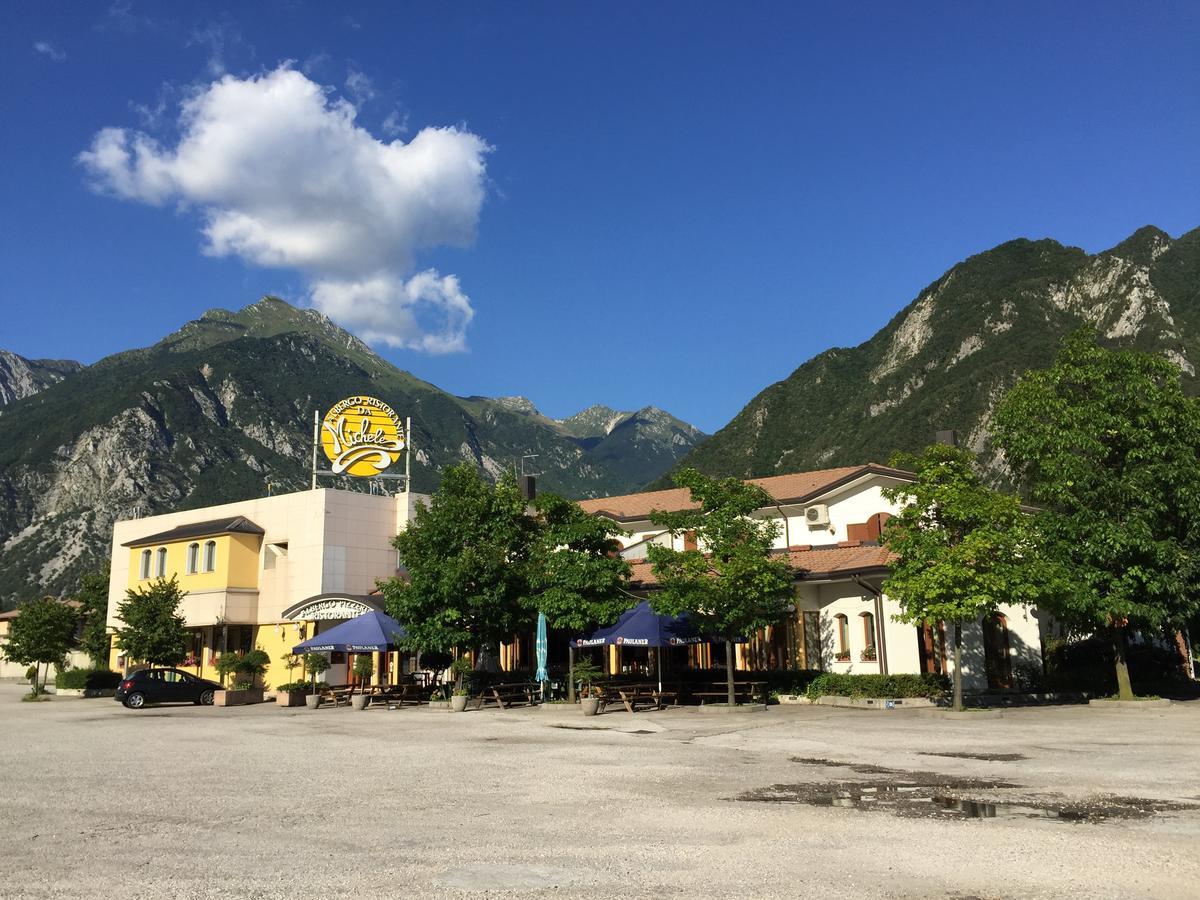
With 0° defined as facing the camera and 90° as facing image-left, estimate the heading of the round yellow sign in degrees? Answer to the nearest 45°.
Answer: approximately 0°

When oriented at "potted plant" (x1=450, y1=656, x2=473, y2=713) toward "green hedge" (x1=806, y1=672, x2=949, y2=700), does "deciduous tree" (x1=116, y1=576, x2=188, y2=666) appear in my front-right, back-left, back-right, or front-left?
back-left

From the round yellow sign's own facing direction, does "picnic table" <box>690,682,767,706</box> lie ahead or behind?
ahead

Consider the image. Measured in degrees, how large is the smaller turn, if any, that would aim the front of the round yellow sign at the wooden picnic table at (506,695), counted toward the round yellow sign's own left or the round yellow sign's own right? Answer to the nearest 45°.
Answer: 0° — it already faces it

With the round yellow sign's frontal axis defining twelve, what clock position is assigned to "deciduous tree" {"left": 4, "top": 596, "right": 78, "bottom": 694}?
The deciduous tree is roughly at 3 o'clock from the round yellow sign.

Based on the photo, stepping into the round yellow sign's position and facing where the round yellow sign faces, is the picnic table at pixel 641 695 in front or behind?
in front

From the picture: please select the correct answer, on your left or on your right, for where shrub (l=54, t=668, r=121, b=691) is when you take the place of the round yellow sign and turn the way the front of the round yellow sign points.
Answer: on your right
